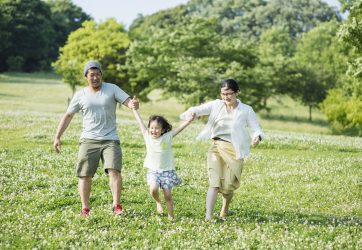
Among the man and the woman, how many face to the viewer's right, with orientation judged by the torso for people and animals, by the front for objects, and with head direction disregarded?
0

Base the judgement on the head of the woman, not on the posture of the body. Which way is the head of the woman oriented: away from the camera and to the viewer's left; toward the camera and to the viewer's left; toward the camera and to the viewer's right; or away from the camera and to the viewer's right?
toward the camera and to the viewer's left

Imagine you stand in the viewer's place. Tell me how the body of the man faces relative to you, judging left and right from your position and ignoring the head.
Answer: facing the viewer

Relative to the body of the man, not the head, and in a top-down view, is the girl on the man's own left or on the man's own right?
on the man's own left

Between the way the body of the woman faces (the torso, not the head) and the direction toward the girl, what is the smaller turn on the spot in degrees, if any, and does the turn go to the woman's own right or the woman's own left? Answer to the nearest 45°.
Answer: approximately 45° to the woman's own right

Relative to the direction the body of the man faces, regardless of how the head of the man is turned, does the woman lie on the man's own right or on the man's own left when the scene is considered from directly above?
on the man's own left
